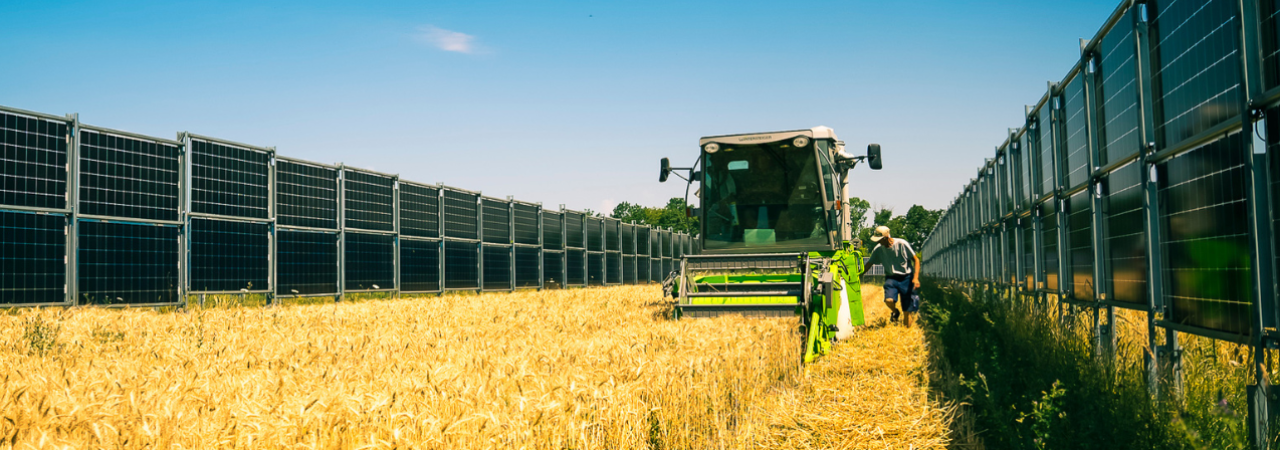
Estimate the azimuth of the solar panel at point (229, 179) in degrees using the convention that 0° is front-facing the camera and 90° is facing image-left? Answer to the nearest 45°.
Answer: approximately 315°

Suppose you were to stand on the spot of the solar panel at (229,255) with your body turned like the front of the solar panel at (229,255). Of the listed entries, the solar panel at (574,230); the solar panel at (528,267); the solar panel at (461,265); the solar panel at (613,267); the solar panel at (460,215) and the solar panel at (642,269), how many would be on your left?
6

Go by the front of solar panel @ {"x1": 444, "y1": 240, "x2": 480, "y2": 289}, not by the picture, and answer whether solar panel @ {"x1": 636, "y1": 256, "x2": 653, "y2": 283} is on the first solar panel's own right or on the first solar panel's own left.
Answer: on the first solar panel's own left

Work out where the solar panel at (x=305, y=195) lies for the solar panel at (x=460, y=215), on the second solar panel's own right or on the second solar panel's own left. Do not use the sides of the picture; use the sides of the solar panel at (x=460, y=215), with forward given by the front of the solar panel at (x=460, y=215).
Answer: on the second solar panel's own right

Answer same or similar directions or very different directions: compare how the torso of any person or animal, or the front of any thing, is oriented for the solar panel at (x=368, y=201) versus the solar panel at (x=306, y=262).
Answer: same or similar directions

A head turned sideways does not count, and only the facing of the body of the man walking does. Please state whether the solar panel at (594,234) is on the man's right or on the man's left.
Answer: on the man's right

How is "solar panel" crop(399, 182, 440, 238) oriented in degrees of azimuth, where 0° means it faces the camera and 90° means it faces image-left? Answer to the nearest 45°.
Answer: approximately 315°

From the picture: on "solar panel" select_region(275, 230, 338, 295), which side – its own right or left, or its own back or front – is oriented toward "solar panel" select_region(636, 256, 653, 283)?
left

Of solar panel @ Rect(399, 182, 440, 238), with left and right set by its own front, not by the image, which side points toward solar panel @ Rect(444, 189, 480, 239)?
left

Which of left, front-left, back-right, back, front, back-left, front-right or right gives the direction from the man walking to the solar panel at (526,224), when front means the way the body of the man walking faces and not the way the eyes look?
right

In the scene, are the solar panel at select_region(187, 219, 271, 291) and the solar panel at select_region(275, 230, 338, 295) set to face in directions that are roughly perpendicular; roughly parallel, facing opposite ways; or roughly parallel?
roughly parallel

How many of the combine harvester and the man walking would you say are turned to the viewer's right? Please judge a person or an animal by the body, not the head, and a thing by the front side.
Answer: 0

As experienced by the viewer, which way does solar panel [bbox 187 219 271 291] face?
facing the viewer and to the right of the viewer

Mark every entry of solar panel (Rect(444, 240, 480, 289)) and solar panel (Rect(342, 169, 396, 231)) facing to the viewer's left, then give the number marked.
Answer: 0

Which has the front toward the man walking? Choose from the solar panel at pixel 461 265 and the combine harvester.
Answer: the solar panel

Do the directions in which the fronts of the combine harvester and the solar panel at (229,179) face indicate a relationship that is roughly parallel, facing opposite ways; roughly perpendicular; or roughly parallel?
roughly perpendicular

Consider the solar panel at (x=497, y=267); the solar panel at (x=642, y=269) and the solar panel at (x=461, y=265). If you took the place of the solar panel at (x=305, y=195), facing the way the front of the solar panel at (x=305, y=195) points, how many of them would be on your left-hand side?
3

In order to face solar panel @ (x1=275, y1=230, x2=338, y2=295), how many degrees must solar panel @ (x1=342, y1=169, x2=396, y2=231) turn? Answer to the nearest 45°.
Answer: approximately 90° to its right

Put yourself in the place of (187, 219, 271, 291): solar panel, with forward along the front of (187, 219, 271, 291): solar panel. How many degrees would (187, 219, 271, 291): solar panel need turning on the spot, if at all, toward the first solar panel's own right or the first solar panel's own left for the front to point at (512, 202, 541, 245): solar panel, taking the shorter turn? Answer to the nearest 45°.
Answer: approximately 90° to the first solar panel's own left

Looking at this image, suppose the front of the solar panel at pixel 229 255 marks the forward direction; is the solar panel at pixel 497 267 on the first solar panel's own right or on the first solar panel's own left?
on the first solar panel's own left

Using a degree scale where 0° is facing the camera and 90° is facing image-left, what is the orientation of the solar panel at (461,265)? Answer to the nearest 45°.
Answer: approximately 315°
